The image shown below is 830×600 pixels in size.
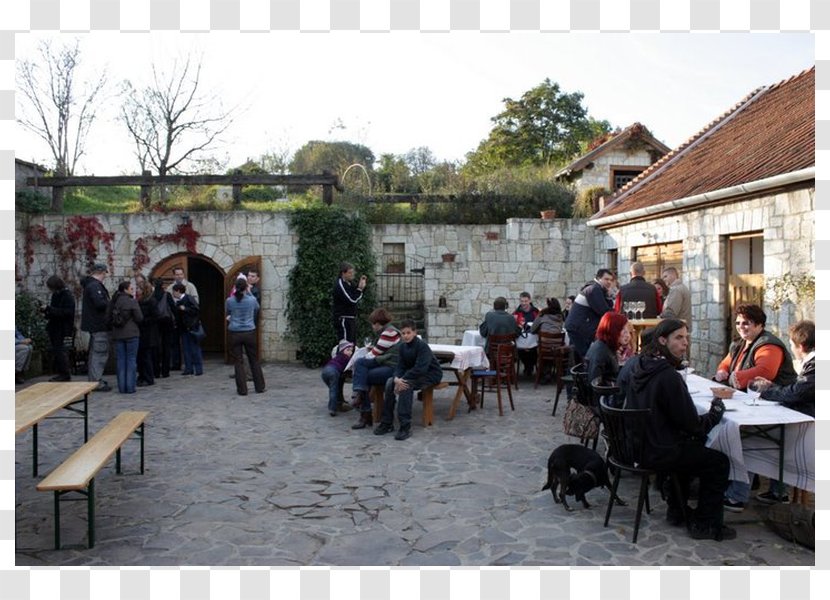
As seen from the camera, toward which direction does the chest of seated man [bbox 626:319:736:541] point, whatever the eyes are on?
to the viewer's right

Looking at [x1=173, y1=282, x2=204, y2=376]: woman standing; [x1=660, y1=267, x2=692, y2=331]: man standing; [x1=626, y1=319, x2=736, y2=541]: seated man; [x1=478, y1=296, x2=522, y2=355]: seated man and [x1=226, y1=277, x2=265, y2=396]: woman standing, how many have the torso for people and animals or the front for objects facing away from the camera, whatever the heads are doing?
2

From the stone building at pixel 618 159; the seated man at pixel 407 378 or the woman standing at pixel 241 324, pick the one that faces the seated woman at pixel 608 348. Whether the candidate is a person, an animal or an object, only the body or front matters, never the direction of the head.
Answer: the stone building

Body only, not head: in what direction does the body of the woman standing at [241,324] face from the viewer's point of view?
away from the camera

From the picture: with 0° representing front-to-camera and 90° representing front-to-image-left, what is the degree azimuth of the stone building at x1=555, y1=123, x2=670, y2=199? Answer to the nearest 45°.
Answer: approximately 0°

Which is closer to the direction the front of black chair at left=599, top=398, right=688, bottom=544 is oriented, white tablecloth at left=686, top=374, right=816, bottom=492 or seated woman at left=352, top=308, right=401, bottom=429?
the white tablecloth

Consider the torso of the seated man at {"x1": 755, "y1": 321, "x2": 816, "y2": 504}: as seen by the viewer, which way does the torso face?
to the viewer's left

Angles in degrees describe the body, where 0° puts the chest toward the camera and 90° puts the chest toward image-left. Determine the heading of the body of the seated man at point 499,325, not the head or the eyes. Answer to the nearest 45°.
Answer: approximately 180°

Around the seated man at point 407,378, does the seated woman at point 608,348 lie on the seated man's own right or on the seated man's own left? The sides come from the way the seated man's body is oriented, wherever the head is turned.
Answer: on the seated man's own left

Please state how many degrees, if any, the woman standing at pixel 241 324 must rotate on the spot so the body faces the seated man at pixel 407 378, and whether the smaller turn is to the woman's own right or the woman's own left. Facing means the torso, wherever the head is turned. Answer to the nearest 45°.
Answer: approximately 135° to the woman's own right

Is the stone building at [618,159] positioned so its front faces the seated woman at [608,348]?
yes
